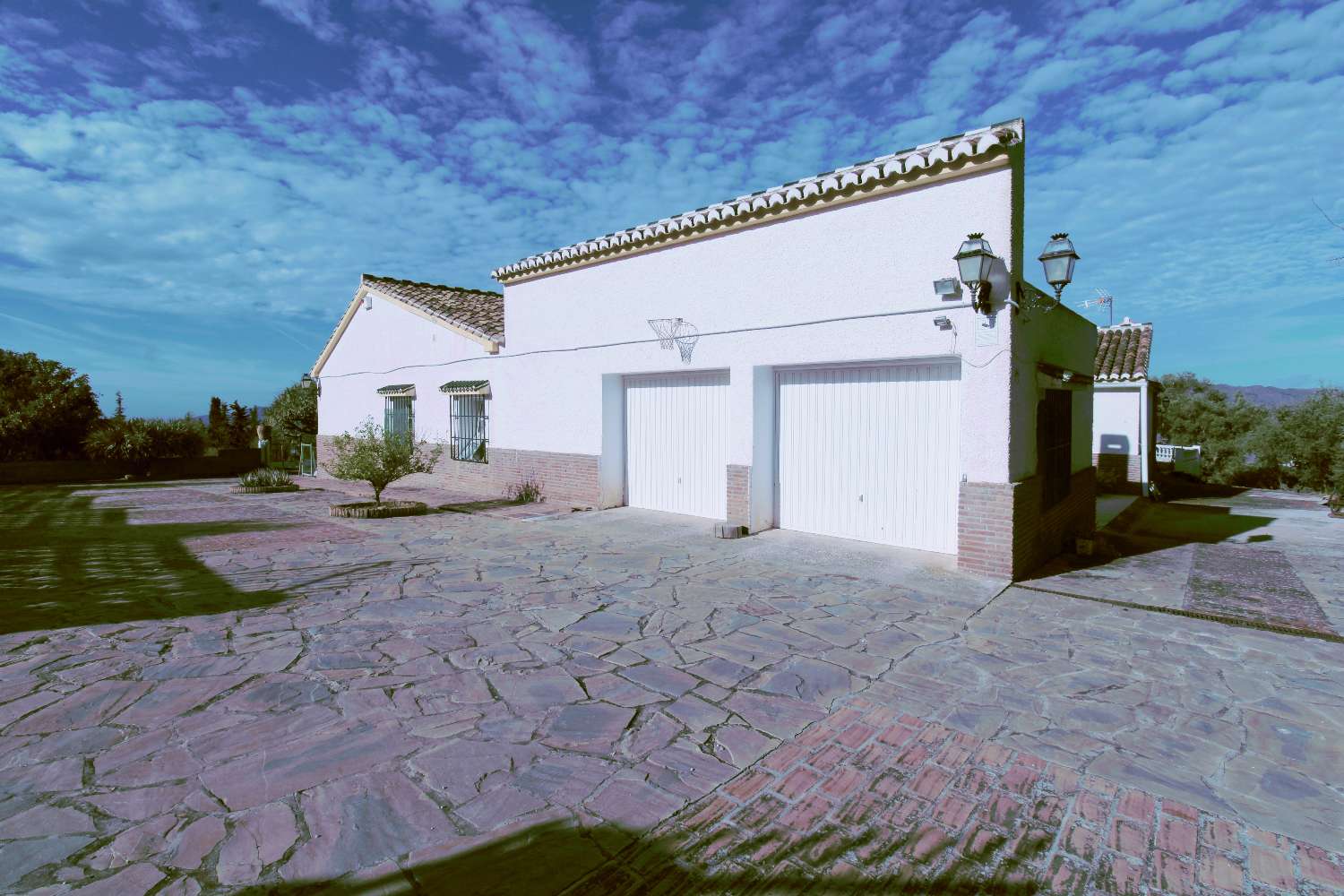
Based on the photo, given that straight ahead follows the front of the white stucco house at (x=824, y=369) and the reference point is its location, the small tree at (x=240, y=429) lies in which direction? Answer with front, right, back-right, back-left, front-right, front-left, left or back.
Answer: right

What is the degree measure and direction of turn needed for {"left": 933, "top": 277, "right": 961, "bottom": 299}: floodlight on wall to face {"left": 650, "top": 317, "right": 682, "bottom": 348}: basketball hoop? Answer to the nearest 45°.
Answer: approximately 45° to its right

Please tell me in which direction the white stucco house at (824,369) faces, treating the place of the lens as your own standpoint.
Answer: facing the viewer and to the left of the viewer

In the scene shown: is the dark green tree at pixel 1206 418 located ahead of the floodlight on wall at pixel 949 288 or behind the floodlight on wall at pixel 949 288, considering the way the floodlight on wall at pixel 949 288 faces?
behind

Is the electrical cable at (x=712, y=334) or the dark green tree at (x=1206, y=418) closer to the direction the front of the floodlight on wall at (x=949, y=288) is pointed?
the electrical cable

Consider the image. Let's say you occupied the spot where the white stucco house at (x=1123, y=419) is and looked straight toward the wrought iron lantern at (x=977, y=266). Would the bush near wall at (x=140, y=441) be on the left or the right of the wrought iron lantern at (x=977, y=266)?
right

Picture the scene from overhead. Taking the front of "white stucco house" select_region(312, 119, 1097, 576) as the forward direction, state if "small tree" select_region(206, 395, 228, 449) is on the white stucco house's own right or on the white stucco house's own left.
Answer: on the white stucco house's own right

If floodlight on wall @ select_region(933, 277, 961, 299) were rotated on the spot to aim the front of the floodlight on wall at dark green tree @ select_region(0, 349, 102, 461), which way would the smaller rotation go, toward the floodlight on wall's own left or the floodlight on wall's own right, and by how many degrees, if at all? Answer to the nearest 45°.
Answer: approximately 45° to the floodlight on wall's own right

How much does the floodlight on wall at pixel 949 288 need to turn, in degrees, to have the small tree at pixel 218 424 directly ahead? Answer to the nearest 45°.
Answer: approximately 45° to its right

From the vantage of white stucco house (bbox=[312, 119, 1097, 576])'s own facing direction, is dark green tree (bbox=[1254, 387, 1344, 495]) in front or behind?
behind

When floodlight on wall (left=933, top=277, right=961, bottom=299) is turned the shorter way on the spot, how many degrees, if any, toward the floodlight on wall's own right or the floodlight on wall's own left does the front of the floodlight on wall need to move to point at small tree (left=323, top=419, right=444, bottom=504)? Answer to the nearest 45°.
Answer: approximately 45° to the floodlight on wall's own right

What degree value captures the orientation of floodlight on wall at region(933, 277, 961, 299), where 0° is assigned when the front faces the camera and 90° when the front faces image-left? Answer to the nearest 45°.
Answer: approximately 45°

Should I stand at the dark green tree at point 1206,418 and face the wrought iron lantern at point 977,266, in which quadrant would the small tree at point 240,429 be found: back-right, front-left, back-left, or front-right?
front-right
